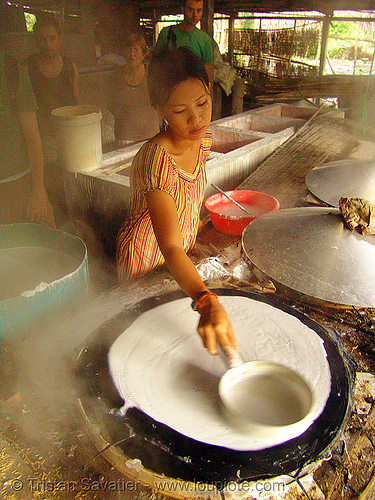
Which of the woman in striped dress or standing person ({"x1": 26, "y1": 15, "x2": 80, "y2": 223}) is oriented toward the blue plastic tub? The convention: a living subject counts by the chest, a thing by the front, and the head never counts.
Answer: the standing person

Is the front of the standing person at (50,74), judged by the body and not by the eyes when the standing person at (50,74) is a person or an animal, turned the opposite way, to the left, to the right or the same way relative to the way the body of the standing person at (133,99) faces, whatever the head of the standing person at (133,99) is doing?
the same way

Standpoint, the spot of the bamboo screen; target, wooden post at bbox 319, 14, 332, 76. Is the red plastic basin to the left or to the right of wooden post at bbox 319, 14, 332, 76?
right

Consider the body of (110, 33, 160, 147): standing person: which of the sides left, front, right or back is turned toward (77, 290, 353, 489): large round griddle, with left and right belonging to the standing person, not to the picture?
front

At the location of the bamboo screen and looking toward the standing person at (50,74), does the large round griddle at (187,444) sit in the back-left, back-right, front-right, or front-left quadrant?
front-left

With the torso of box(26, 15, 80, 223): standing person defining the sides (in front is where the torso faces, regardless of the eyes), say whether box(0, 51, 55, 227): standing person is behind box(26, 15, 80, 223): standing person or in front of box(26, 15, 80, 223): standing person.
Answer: in front

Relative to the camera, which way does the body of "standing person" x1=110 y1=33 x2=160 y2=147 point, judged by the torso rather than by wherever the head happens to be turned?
toward the camera

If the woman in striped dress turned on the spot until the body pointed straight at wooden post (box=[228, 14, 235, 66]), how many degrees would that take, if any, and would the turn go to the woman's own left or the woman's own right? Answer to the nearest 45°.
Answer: approximately 135° to the woman's own left

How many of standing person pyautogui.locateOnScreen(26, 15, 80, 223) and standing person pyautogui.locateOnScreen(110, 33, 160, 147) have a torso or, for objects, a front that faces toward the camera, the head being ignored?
2

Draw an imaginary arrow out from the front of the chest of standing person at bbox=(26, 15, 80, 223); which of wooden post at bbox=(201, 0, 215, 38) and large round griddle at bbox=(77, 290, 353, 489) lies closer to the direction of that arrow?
the large round griddle

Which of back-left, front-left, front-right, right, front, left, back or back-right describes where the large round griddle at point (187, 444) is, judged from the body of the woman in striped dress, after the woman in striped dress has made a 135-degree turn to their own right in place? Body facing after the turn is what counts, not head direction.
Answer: left

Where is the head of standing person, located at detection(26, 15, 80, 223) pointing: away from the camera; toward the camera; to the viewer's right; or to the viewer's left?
toward the camera
